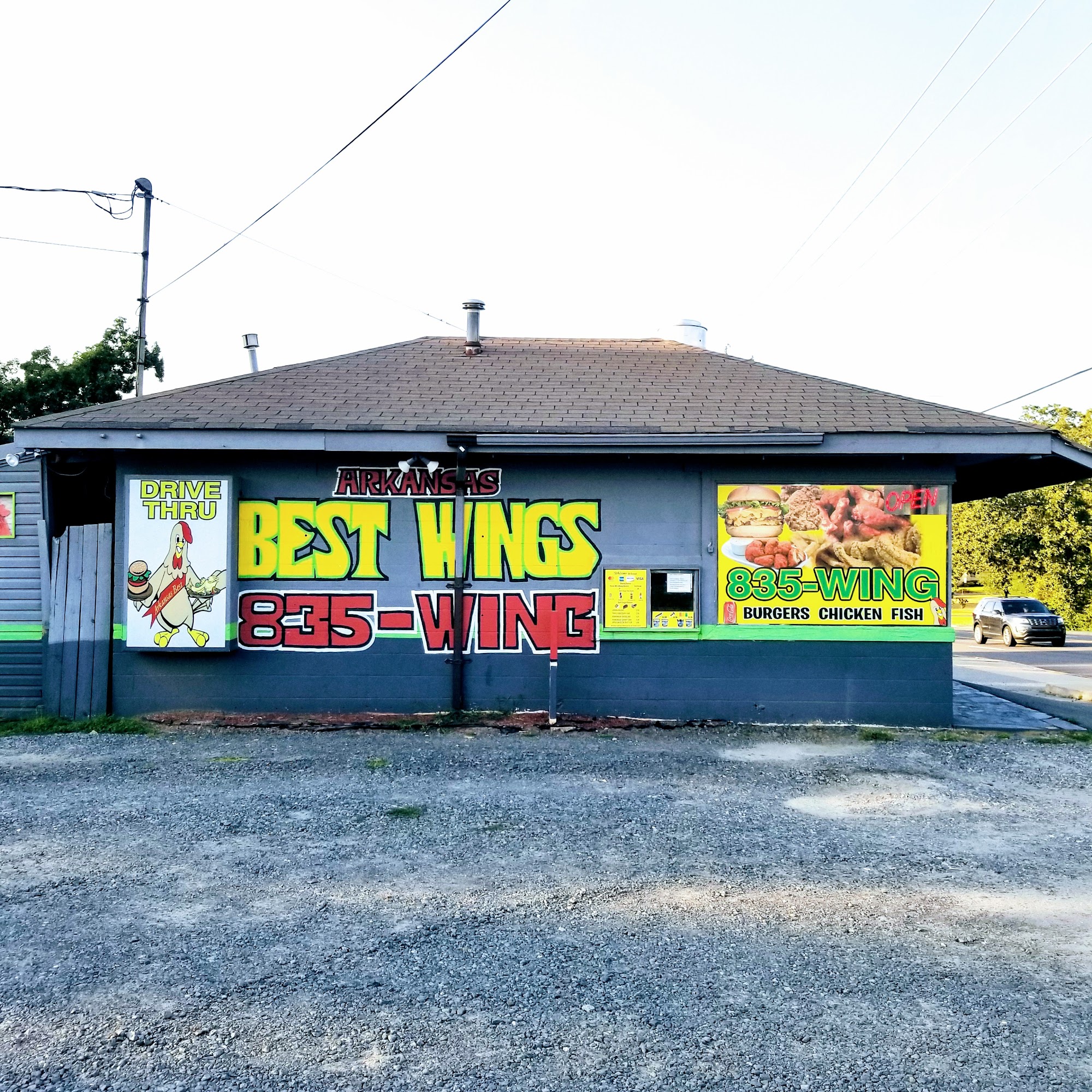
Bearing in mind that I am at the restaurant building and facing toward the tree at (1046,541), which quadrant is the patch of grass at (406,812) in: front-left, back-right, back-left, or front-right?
back-right

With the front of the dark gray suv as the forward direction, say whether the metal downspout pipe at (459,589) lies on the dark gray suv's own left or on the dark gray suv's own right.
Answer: on the dark gray suv's own right

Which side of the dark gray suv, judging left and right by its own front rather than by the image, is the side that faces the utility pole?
right

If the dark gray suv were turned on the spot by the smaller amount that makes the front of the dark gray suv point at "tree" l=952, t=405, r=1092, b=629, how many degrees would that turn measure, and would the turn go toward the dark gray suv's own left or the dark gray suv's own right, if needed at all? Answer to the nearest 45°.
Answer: approximately 135° to the dark gray suv's own left

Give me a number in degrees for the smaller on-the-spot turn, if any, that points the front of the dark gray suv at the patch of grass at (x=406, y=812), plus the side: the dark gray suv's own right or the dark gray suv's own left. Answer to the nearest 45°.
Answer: approximately 45° to the dark gray suv's own right

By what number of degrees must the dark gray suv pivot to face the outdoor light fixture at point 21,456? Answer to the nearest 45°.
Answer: approximately 45° to its right

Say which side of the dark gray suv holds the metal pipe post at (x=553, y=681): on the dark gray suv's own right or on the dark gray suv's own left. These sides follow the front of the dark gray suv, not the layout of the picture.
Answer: on the dark gray suv's own right

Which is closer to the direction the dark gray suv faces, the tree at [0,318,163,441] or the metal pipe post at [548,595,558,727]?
the metal pipe post

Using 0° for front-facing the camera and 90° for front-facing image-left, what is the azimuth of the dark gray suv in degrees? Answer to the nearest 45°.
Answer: approximately 315°

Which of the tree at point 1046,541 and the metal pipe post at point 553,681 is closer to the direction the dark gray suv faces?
the metal pipe post
